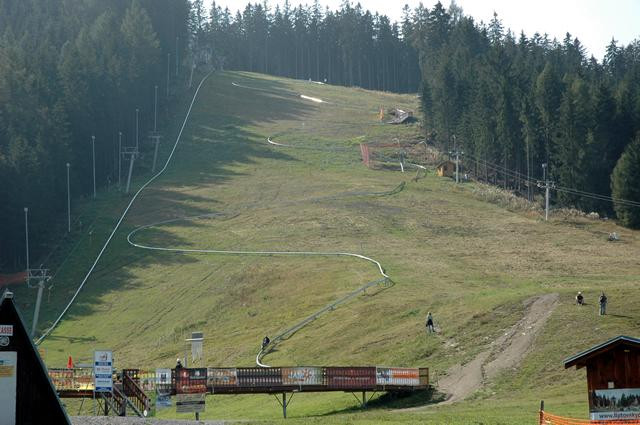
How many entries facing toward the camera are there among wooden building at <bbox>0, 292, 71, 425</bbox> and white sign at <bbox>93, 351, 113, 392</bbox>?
2

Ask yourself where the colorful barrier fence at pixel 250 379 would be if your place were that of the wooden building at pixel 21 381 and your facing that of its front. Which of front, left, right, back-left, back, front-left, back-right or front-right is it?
back-left

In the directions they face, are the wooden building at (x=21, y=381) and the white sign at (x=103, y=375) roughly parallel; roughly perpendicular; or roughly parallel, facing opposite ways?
roughly parallel

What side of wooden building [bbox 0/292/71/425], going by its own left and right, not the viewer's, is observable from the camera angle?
front

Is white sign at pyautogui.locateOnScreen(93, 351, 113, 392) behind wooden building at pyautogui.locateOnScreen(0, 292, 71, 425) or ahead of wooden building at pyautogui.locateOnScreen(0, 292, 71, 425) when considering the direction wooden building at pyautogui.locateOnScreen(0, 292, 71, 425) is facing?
behind

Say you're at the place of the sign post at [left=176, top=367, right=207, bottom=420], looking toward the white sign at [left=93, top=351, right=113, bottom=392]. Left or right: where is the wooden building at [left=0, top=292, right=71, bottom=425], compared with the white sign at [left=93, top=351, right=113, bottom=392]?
left

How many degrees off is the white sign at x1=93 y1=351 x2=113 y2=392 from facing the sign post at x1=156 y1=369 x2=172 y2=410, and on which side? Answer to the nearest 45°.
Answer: approximately 135° to its left

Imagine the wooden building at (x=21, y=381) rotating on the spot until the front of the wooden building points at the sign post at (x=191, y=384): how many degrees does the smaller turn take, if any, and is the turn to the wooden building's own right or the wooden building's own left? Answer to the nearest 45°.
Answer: approximately 135° to the wooden building's own left

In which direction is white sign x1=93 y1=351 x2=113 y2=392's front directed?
toward the camera

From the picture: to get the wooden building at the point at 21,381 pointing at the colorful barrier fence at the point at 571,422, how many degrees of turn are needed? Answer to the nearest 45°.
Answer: approximately 90° to its left

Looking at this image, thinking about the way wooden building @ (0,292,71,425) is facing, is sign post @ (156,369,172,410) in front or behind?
behind

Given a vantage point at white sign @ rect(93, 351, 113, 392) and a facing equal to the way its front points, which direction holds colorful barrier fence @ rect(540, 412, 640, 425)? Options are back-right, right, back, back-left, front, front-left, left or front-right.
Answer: front-left
